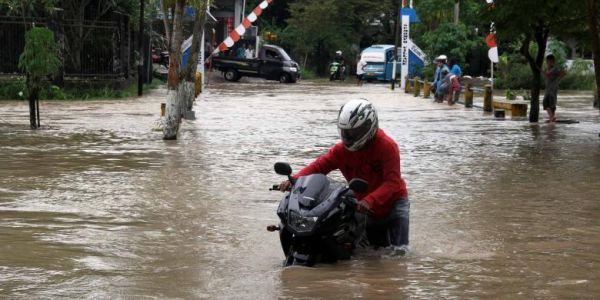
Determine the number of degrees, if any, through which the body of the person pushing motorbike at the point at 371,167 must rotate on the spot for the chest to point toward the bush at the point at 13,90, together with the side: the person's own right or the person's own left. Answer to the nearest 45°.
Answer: approximately 90° to the person's own right

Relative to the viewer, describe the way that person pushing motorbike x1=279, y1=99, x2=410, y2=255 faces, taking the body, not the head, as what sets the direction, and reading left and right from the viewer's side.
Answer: facing the viewer and to the left of the viewer

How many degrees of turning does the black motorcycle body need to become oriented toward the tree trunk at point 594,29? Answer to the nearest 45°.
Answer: approximately 180°

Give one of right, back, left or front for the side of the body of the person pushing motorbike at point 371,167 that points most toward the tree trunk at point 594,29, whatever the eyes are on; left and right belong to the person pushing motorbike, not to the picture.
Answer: back

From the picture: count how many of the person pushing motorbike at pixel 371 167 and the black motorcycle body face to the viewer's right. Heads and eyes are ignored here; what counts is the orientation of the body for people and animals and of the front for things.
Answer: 0

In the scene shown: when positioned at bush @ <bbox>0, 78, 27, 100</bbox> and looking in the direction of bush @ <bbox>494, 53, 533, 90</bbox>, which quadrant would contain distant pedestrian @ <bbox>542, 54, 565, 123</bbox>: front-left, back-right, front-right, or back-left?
front-right

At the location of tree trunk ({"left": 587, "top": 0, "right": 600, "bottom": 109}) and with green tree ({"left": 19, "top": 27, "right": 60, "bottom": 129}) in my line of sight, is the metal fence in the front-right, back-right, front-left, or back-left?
front-right

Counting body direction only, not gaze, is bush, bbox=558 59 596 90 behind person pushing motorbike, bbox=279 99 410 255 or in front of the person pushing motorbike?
behind

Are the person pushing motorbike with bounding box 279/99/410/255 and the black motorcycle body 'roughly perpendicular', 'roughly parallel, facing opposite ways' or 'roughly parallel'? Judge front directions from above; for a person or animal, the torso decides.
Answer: roughly parallel

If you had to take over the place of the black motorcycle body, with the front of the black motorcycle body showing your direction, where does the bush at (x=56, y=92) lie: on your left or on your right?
on your right
